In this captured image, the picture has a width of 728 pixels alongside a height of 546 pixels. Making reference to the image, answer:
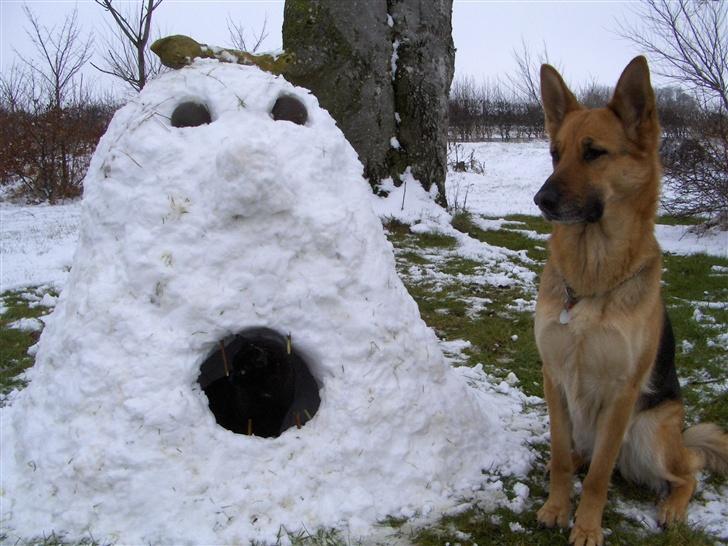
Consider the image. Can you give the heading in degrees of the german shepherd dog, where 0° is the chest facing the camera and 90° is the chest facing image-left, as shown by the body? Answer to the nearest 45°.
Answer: approximately 45°
